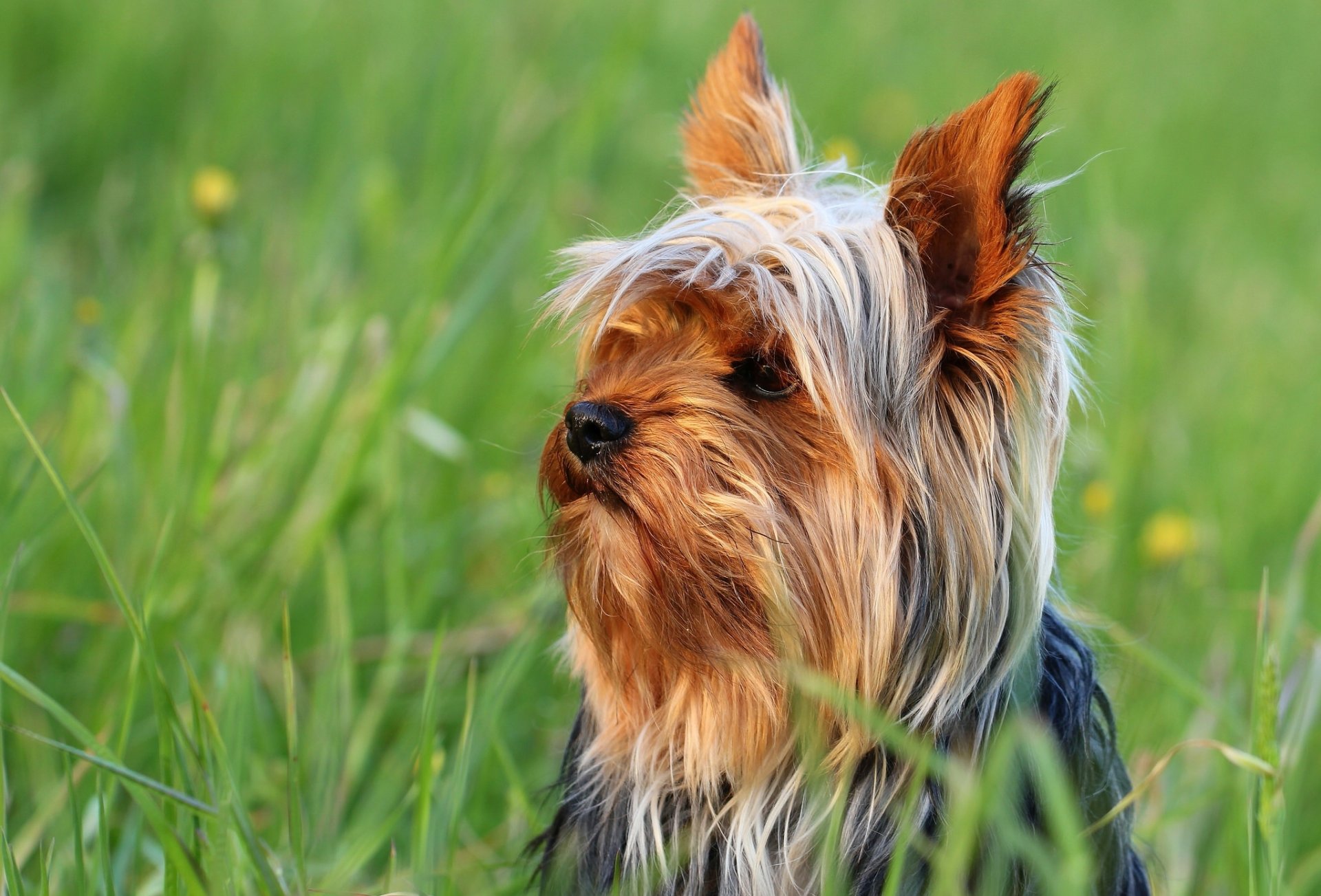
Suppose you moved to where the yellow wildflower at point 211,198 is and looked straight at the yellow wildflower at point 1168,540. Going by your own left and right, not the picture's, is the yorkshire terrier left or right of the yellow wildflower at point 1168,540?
right

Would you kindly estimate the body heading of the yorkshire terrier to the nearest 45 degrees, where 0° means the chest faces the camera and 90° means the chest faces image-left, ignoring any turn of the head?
approximately 45°

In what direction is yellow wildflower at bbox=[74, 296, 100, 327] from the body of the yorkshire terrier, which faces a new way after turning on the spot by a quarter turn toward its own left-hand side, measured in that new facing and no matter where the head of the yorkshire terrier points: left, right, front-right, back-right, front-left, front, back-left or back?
back

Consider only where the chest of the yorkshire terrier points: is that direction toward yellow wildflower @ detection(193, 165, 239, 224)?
no

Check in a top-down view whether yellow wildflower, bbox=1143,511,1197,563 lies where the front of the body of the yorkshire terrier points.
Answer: no
